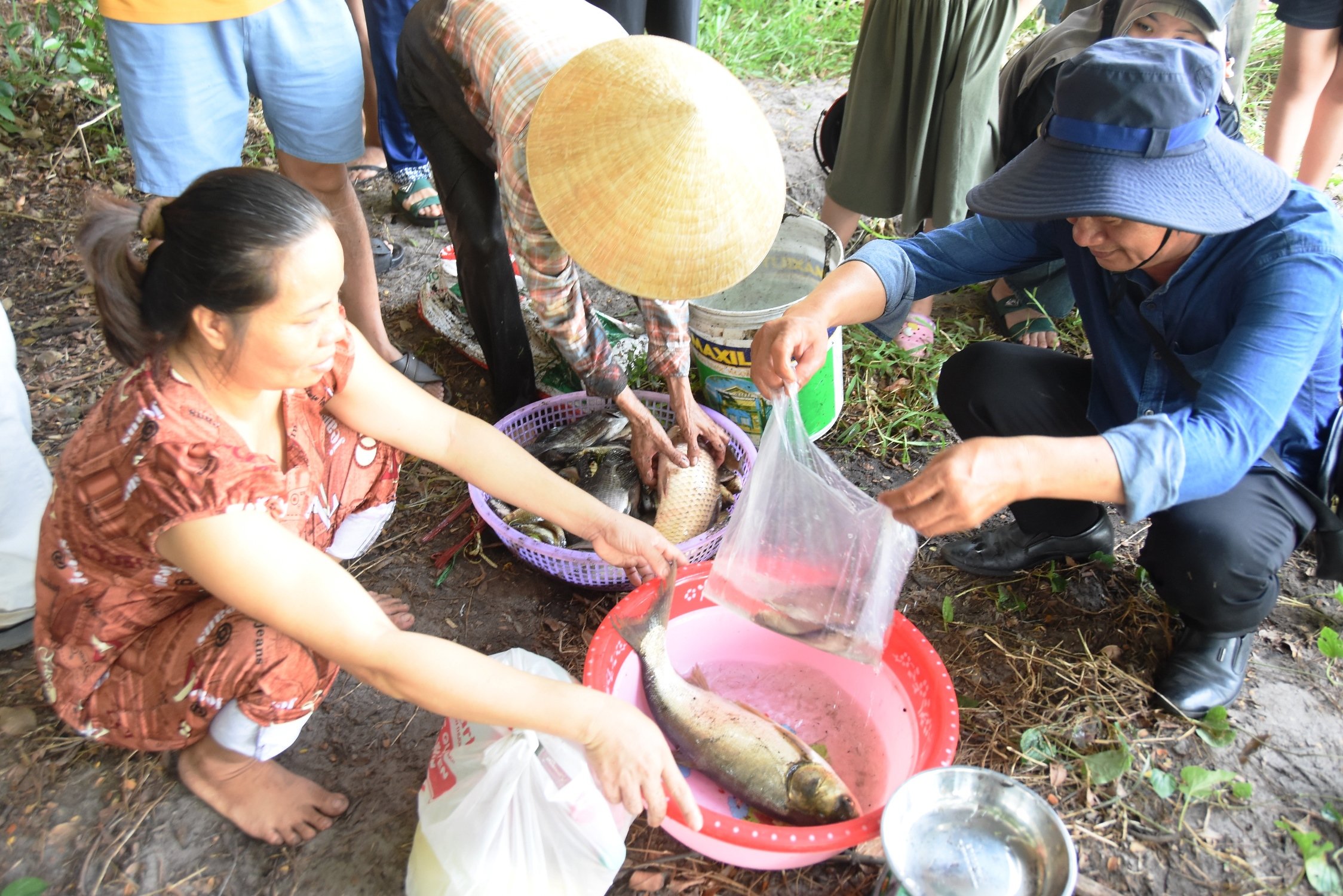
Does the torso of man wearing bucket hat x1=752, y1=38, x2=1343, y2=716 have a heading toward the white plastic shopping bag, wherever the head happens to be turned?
yes

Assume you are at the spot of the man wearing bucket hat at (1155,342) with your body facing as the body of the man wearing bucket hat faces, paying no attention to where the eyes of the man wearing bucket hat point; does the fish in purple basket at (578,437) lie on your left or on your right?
on your right

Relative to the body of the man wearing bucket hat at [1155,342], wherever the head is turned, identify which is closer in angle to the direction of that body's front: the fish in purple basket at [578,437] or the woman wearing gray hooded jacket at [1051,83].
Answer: the fish in purple basket

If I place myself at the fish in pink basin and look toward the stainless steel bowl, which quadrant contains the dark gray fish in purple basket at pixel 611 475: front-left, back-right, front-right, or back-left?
back-left

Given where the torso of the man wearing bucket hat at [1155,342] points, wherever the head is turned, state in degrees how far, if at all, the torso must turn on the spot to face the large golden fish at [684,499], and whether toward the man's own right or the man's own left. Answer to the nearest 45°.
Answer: approximately 45° to the man's own right

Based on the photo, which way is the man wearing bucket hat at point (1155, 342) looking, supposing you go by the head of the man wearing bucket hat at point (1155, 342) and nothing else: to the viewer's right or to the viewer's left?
to the viewer's left

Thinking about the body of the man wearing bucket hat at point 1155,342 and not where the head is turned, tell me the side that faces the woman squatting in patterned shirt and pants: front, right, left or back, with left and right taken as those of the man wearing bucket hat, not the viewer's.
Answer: front

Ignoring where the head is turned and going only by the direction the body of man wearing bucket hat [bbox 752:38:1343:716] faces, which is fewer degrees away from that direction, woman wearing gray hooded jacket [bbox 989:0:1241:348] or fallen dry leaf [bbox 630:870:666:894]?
the fallen dry leaf

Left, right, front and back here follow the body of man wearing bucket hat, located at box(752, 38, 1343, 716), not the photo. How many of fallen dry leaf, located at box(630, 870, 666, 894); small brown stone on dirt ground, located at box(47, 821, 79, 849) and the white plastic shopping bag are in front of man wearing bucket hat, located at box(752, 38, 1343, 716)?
3

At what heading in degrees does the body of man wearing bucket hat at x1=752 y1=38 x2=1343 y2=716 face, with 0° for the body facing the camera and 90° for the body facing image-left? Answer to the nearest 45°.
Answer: approximately 45°
